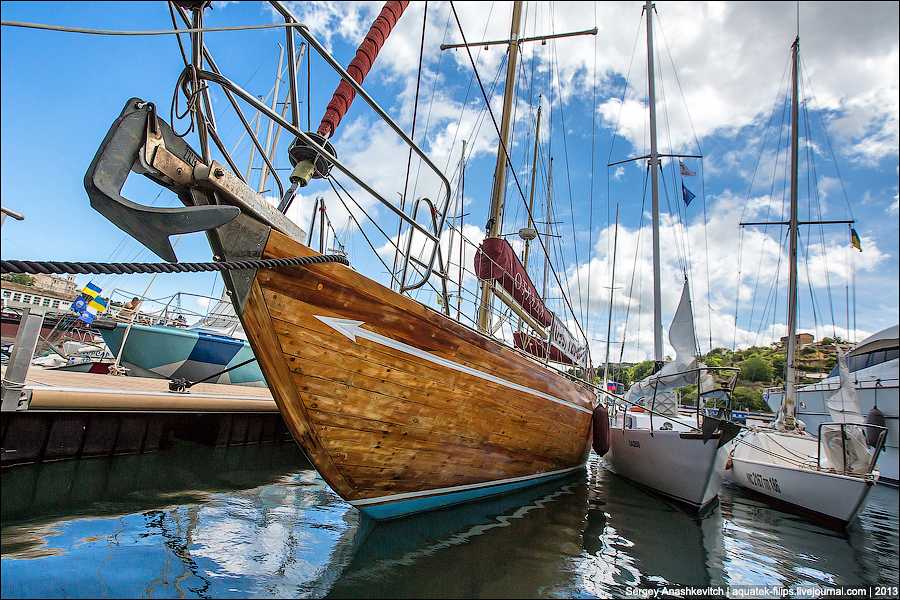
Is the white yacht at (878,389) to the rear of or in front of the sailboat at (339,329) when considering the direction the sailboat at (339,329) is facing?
to the rear

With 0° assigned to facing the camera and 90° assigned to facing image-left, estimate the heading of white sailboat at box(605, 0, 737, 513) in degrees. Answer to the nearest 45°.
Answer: approximately 315°

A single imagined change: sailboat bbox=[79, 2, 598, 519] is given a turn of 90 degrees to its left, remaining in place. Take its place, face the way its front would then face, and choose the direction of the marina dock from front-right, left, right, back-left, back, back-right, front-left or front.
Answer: back

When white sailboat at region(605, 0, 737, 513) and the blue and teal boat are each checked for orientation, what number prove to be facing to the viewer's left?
1

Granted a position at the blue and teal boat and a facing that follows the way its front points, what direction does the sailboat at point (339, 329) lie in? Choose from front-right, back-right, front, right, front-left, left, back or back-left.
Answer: left

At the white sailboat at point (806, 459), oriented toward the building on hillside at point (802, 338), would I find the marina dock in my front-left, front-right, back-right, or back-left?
back-left

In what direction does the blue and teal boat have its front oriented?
to the viewer's left

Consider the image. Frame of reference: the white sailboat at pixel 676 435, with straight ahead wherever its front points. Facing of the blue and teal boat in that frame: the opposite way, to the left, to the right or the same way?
to the right

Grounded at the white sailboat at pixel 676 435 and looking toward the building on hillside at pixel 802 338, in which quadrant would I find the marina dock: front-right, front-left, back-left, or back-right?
back-left

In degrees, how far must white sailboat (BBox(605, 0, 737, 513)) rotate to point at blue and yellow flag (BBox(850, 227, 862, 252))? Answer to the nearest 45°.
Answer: approximately 90° to its left
